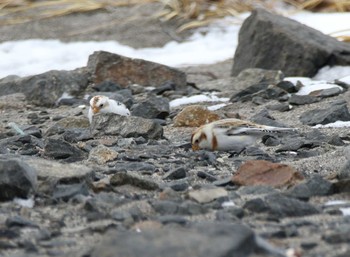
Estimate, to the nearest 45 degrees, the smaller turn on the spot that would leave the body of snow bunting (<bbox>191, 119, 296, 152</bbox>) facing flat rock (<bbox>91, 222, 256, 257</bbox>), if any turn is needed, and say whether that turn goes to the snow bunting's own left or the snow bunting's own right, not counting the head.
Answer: approximately 90° to the snow bunting's own left

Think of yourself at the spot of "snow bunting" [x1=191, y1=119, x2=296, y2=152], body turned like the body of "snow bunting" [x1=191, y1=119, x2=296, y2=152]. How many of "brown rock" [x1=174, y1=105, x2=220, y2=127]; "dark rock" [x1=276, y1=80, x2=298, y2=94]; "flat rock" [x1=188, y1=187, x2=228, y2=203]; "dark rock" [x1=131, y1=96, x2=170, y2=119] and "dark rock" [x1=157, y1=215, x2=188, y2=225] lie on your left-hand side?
2

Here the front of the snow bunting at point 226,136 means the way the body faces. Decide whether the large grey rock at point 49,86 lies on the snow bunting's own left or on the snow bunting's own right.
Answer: on the snow bunting's own right

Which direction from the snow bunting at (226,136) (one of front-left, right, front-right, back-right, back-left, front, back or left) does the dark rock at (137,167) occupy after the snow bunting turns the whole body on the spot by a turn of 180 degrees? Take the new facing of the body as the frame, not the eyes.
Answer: back-right

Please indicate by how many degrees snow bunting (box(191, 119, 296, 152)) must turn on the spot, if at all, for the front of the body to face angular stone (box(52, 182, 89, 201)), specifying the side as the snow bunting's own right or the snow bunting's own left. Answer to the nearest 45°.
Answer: approximately 45° to the snow bunting's own left

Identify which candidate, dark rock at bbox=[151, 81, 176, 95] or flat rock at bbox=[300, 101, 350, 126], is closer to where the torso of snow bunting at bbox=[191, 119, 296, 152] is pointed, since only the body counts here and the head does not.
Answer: the dark rock

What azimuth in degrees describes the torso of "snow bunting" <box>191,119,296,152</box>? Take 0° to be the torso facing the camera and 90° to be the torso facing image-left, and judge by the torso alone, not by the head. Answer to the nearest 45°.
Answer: approximately 90°

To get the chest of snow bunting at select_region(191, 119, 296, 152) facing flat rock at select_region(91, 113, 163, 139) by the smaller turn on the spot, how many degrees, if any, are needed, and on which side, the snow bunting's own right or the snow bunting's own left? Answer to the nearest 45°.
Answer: approximately 45° to the snow bunting's own right

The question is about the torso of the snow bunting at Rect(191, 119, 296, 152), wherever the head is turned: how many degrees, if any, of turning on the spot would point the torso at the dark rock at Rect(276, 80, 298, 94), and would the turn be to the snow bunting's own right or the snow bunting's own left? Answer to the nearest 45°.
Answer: approximately 90° to the snow bunting's own right

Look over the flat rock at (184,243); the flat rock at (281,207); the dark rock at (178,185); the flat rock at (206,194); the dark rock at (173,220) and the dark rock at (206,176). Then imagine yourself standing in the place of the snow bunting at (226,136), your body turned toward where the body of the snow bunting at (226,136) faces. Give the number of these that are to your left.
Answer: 6

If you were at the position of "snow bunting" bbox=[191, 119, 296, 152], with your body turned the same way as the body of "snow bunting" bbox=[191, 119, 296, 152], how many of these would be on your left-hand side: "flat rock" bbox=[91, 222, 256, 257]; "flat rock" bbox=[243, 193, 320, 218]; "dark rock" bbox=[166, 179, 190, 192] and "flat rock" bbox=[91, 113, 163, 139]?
3

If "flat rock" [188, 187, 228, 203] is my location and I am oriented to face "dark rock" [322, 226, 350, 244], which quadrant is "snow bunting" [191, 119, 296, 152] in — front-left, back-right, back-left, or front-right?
back-left

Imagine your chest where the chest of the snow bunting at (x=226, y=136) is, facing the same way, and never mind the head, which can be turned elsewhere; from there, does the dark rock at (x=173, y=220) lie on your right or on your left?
on your left

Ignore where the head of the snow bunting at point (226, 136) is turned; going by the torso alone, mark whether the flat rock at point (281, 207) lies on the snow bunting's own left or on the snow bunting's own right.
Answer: on the snow bunting's own left

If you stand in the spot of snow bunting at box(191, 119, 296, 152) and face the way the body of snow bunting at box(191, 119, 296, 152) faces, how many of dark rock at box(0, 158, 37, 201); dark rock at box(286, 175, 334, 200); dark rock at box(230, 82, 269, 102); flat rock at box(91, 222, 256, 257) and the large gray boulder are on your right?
2
